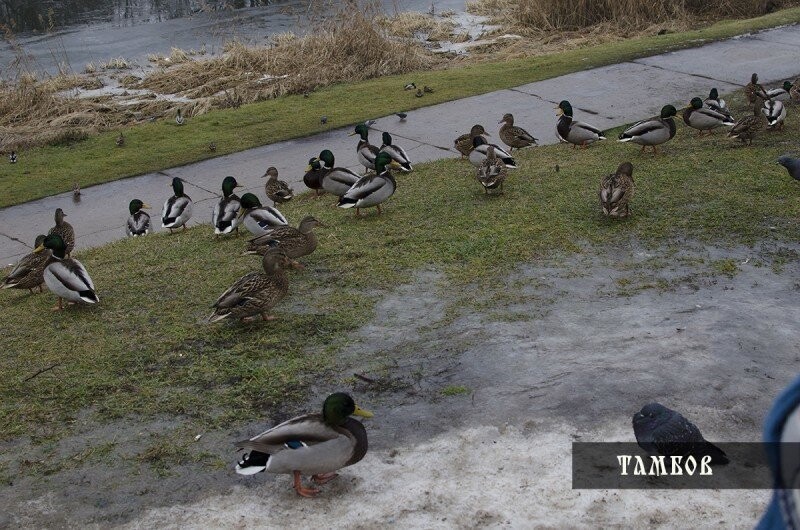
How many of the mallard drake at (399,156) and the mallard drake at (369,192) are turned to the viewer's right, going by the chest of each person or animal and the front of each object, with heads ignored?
1

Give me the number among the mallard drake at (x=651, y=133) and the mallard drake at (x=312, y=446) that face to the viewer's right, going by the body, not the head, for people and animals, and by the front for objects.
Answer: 2

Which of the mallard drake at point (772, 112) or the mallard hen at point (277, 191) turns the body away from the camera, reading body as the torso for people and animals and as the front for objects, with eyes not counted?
the mallard drake at point (772, 112)

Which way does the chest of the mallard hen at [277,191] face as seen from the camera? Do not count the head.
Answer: to the viewer's left

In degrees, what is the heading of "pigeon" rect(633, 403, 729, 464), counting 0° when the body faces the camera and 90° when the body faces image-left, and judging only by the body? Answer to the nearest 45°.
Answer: approximately 90°

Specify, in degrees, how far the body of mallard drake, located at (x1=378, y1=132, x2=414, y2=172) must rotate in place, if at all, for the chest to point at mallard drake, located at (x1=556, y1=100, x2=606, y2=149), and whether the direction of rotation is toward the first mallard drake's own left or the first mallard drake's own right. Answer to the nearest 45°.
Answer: approximately 135° to the first mallard drake's own right

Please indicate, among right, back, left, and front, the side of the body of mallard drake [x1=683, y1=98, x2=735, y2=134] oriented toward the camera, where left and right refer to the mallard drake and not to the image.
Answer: left

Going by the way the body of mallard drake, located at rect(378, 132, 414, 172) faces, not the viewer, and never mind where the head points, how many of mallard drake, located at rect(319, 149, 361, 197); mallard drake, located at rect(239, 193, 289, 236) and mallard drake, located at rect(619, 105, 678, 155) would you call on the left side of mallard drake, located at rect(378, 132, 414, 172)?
2

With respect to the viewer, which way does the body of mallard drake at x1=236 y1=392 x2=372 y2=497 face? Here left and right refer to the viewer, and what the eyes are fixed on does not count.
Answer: facing to the right of the viewer

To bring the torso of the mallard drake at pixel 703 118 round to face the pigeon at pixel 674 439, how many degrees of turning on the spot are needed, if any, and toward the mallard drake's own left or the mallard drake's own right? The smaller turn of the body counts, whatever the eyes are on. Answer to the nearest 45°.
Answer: approximately 90° to the mallard drake's own left

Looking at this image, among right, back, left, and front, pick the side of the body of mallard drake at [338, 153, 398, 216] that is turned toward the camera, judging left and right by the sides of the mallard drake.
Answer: right

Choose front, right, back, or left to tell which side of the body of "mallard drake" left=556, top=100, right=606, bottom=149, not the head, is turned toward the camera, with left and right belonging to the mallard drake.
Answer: left

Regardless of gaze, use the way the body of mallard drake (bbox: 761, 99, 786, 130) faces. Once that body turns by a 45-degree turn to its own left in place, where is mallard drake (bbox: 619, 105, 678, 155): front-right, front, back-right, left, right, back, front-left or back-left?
left

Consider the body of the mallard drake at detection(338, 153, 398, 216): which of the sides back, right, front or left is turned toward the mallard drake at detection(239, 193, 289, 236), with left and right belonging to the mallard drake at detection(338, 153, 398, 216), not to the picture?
back

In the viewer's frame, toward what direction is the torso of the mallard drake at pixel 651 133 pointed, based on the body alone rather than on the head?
to the viewer's right

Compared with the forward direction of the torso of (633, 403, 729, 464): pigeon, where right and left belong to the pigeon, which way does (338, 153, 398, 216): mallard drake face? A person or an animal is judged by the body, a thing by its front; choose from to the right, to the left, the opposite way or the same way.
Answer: the opposite way
